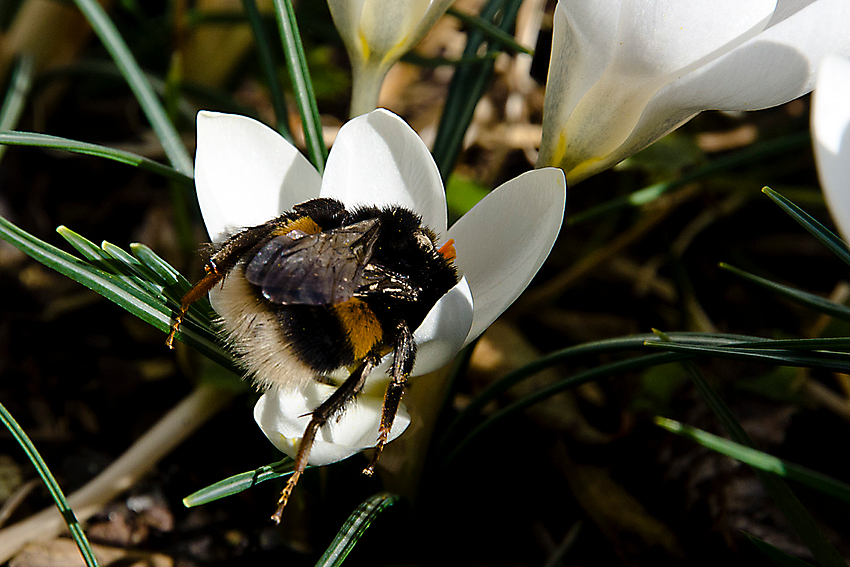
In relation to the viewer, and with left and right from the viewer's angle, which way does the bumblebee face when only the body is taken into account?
facing away from the viewer and to the right of the viewer
